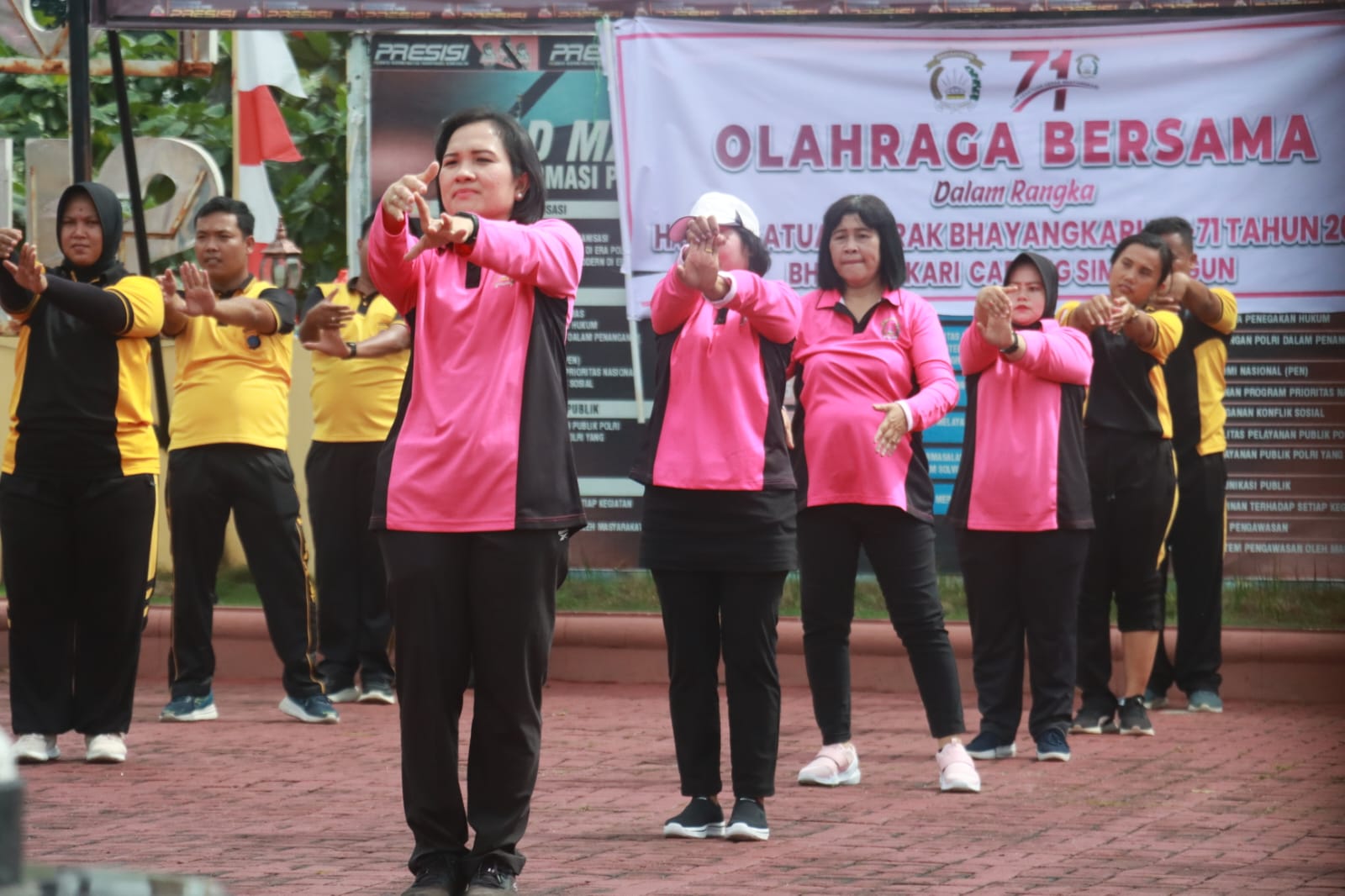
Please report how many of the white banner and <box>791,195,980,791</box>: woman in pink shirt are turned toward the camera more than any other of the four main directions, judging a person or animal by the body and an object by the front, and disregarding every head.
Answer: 2

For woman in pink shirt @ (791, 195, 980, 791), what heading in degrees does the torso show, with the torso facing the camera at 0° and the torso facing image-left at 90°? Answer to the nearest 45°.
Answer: approximately 0°

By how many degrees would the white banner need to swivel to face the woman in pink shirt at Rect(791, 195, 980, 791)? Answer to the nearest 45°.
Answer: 0° — it already faces them

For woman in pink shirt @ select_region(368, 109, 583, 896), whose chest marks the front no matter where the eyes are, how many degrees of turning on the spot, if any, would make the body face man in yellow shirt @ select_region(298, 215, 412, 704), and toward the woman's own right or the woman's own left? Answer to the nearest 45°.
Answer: approximately 135° to the woman's own right

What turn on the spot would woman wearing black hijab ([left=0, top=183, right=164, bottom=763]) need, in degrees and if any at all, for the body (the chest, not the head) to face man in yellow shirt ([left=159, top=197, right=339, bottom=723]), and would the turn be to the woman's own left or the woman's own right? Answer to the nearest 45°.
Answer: approximately 135° to the woman's own left

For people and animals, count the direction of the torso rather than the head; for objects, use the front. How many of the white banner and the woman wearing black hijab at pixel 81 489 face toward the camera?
2
